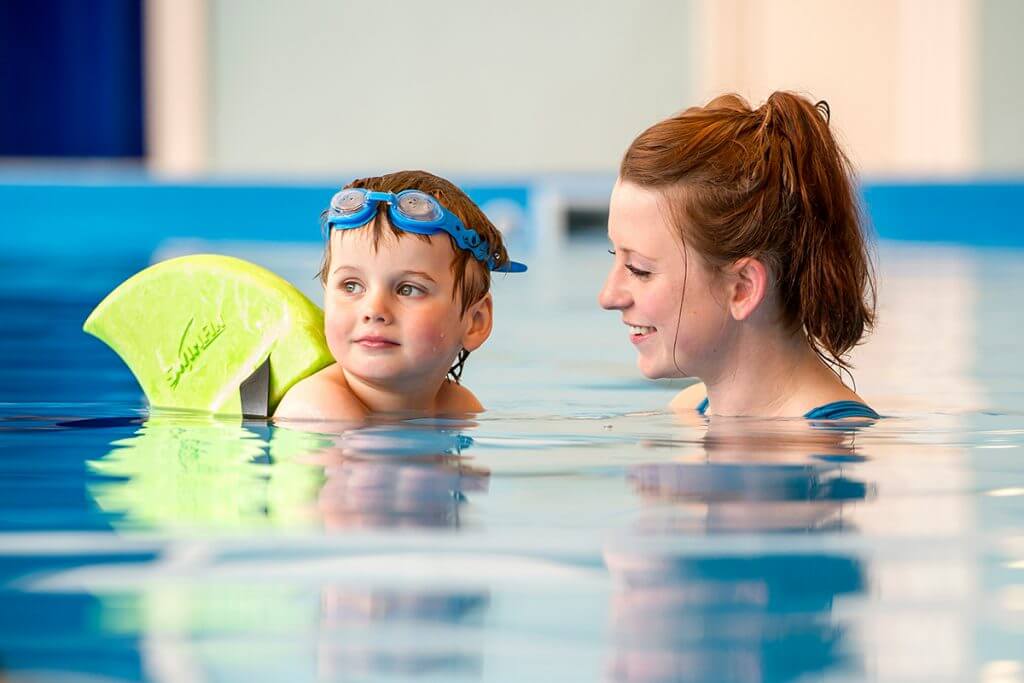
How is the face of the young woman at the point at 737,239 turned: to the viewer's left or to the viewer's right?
to the viewer's left

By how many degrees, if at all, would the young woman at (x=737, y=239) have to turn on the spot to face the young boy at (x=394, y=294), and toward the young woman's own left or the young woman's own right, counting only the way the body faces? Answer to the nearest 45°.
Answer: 0° — they already face them

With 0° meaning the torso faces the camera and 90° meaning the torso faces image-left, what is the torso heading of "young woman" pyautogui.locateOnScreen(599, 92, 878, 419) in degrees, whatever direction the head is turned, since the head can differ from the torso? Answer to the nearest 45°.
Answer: approximately 90°
